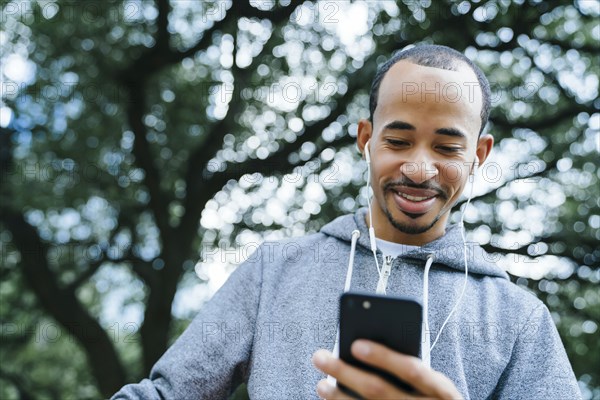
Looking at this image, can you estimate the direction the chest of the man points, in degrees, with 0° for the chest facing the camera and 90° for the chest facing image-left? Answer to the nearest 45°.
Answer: approximately 0°
